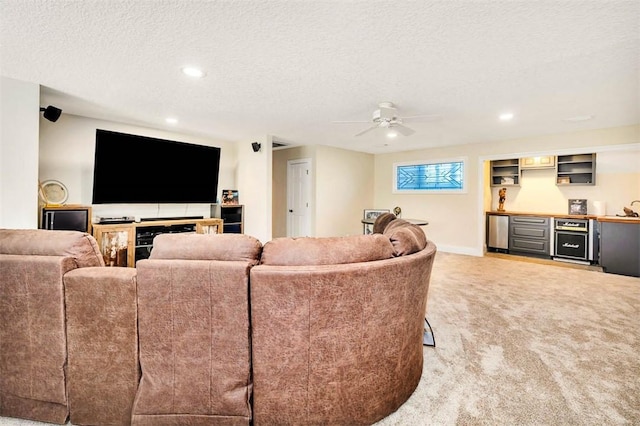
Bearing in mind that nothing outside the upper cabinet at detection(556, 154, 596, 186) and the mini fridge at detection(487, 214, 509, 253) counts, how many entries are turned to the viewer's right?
0

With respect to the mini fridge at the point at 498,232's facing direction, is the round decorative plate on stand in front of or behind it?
in front

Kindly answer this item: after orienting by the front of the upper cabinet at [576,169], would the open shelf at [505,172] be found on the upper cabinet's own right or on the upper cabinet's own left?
on the upper cabinet's own right

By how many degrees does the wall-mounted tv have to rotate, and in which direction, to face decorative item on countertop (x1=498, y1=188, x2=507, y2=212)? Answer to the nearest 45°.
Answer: approximately 45° to its left

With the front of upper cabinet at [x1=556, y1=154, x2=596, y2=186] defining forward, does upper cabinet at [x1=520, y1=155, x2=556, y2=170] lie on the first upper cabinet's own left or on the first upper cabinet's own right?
on the first upper cabinet's own right

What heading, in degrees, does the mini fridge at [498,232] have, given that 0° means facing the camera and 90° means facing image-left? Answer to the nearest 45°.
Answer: approximately 45°

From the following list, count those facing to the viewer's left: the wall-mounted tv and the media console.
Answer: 0

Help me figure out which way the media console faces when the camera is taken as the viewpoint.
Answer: facing the viewer and to the right of the viewer
